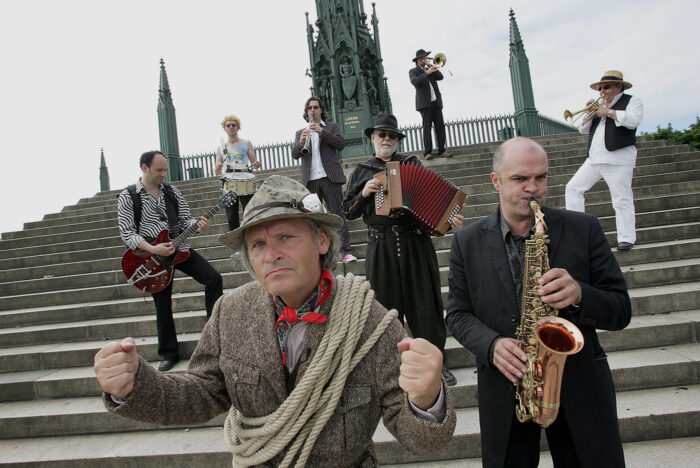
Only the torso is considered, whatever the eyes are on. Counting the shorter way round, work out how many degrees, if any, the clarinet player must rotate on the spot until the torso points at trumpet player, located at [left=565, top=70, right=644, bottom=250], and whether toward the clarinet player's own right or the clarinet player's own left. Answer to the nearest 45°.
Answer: approximately 90° to the clarinet player's own left

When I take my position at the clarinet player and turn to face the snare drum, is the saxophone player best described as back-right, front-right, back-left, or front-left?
back-left

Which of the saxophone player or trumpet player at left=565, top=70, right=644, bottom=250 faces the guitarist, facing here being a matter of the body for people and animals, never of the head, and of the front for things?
the trumpet player

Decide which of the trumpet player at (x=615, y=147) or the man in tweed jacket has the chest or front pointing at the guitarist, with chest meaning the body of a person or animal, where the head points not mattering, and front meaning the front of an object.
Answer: the trumpet player

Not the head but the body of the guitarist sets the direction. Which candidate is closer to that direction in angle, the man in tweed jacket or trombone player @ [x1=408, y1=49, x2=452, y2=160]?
the man in tweed jacket
